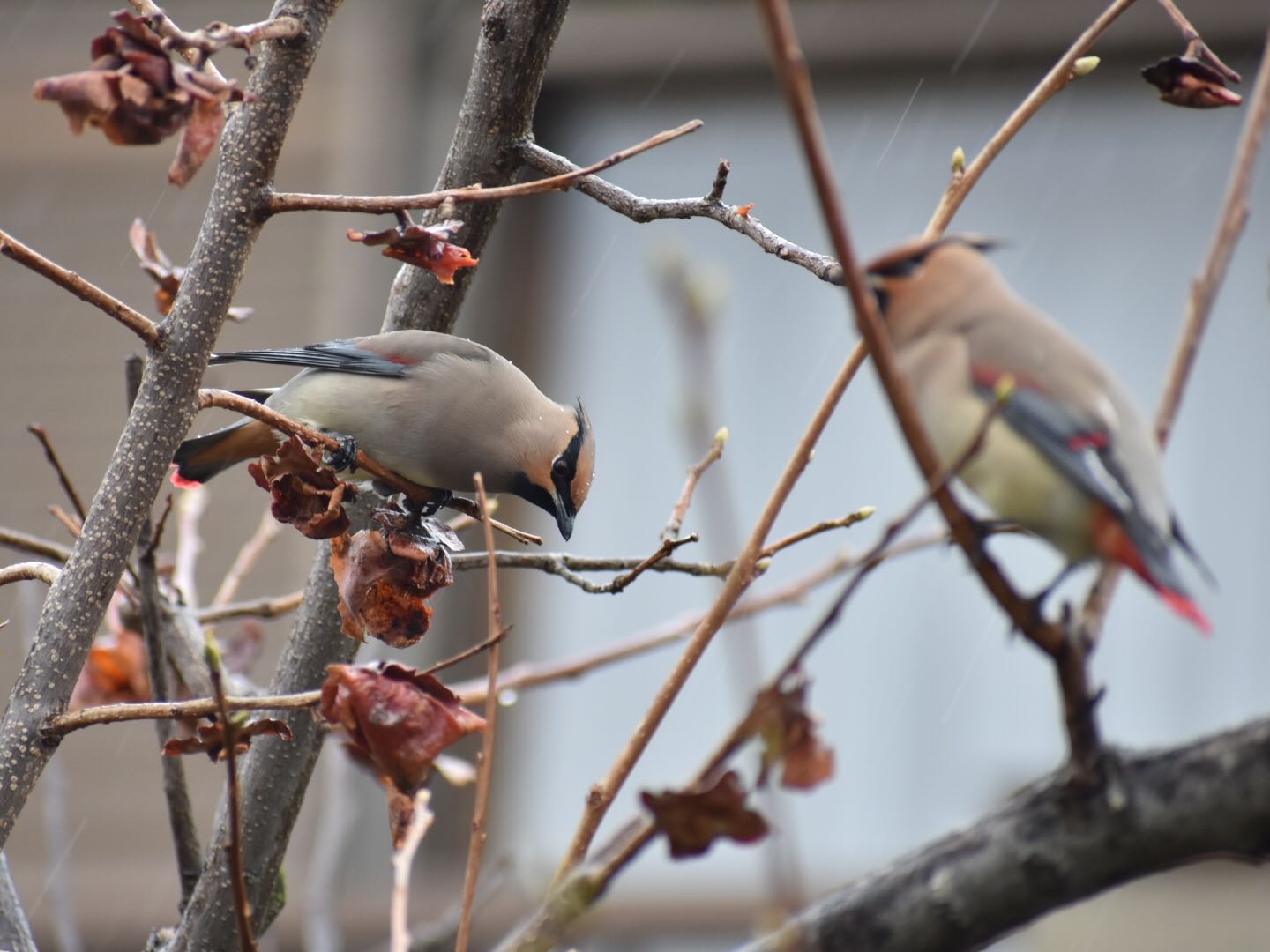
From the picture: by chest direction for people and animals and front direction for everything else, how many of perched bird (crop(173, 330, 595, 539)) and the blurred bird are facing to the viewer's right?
1

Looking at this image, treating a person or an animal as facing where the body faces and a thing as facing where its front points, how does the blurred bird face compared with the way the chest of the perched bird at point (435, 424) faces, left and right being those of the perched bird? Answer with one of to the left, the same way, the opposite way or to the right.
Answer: the opposite way

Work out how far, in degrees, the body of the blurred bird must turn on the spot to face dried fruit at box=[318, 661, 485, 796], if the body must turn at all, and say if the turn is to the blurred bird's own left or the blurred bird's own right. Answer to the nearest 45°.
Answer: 0° — it already faces it

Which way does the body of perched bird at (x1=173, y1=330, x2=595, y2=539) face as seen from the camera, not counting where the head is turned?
to the viewer's right

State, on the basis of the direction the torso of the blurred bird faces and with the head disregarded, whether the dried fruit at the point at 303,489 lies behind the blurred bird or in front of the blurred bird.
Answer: in front

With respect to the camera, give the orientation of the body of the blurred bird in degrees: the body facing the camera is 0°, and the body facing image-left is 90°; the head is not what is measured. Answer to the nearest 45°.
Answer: approximately 90°
